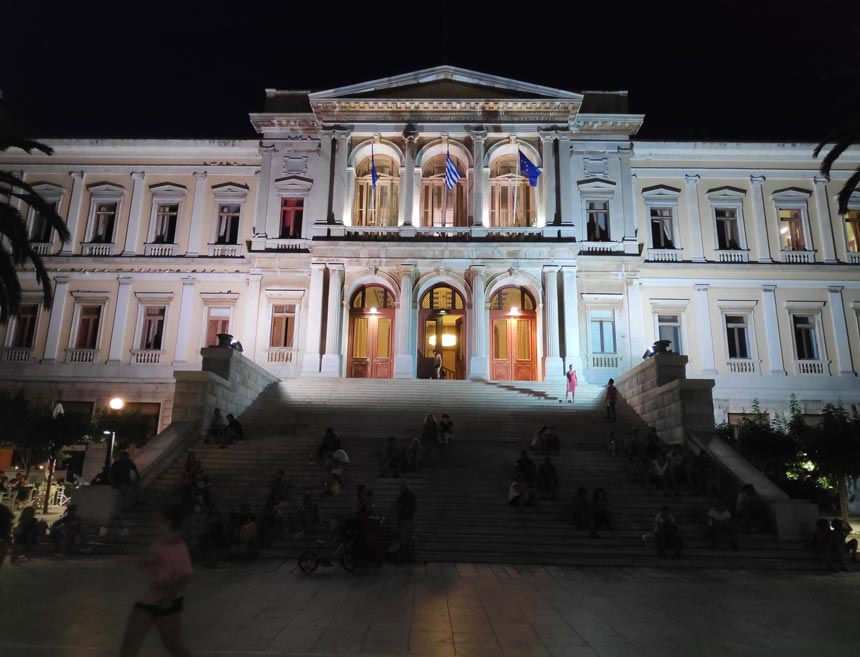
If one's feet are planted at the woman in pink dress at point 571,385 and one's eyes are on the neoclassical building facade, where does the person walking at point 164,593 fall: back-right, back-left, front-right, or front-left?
back-left

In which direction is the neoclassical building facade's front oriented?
toward the camera

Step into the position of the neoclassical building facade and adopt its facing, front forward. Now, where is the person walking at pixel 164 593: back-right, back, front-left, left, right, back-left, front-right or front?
front

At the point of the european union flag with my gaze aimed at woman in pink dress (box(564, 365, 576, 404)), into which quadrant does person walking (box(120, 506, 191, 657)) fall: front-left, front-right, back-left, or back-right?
front-right

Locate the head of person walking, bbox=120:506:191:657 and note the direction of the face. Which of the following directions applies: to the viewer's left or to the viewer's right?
to the viewer's left
